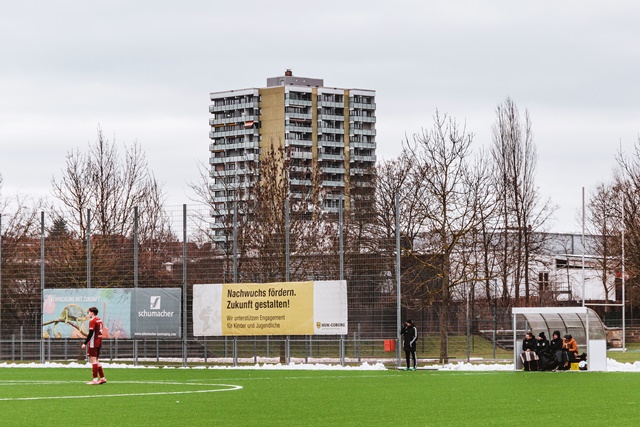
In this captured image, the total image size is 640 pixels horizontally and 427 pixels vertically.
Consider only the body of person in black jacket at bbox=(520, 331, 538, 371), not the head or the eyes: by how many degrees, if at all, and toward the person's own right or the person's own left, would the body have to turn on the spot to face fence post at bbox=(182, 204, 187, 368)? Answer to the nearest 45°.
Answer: approximately 90° to the person's own right

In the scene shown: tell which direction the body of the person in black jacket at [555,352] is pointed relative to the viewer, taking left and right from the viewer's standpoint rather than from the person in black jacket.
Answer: facing the viewer and to the left of the viewer

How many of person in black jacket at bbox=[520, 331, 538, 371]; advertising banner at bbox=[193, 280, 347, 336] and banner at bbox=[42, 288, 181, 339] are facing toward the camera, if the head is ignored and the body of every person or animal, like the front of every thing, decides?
3

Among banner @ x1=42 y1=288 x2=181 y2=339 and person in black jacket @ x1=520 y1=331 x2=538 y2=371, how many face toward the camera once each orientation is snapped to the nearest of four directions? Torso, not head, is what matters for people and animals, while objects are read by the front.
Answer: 2

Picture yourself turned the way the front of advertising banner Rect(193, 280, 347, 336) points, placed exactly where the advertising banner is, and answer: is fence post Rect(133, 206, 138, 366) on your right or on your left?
on your right

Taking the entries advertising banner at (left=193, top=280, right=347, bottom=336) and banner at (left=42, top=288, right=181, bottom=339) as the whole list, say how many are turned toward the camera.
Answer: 2

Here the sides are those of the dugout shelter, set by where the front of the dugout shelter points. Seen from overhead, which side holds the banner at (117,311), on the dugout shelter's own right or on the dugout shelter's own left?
on the dugout shelter's own right

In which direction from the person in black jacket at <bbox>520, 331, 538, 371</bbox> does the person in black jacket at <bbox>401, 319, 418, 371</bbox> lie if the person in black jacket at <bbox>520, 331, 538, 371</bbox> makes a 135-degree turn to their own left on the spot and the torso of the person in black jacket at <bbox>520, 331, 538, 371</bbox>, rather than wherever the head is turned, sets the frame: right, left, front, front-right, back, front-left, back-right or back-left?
back-left

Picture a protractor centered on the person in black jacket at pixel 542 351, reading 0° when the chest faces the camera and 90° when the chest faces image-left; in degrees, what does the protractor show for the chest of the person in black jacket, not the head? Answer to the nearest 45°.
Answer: approximately 45°

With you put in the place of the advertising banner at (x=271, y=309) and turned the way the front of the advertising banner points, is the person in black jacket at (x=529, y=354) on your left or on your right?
on your left

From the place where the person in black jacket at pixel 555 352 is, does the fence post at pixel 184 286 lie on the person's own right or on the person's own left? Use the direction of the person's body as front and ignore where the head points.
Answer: on the person's own right

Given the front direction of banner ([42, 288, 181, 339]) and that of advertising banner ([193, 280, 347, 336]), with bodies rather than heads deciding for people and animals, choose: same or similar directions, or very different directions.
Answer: same or similar directions

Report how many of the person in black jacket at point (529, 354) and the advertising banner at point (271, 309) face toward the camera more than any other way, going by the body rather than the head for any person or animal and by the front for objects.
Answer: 2

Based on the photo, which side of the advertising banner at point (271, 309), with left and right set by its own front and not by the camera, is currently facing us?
front

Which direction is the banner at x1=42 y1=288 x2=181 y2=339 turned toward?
toward the camera

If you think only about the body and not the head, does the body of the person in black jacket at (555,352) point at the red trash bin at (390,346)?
no

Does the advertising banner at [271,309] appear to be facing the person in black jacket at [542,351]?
no
